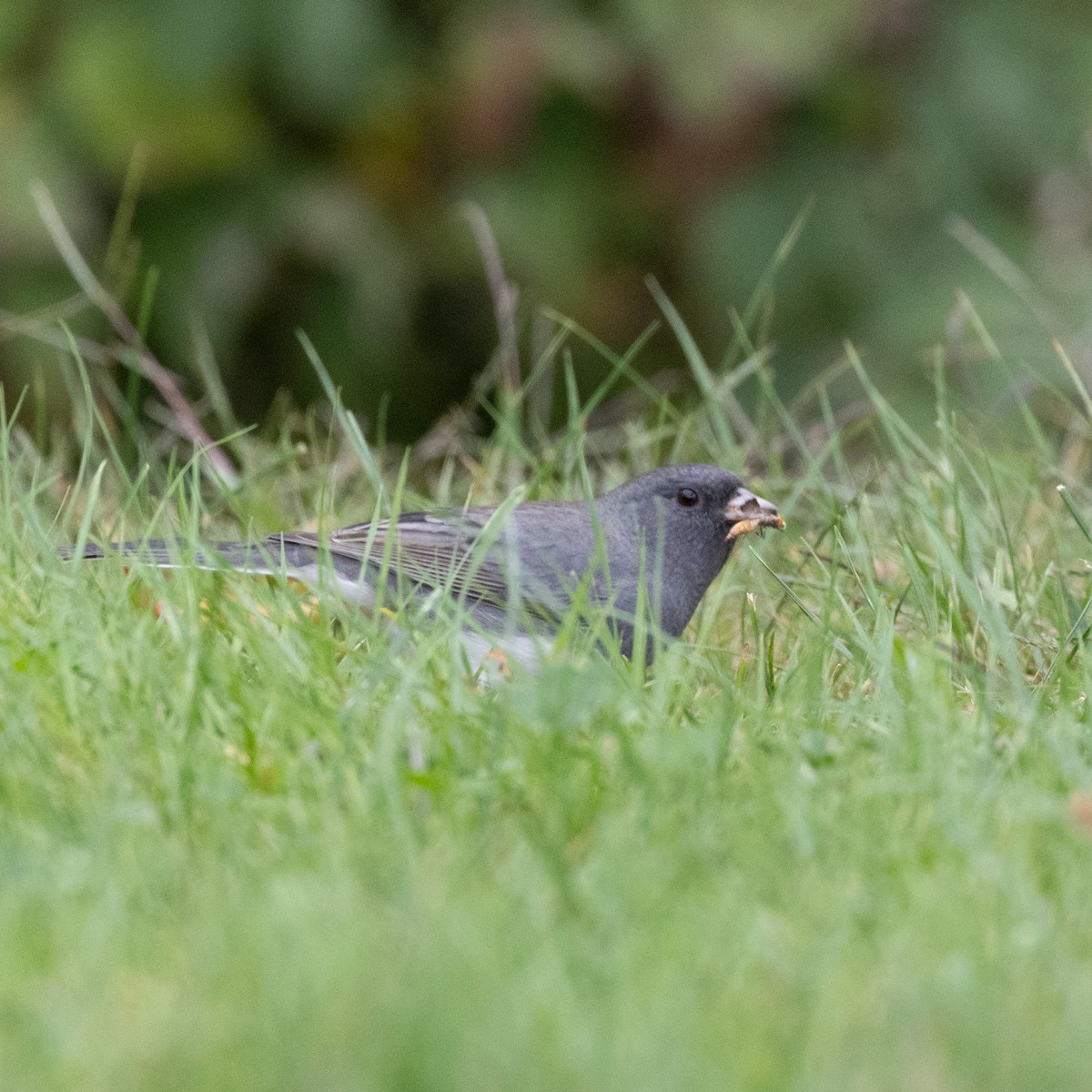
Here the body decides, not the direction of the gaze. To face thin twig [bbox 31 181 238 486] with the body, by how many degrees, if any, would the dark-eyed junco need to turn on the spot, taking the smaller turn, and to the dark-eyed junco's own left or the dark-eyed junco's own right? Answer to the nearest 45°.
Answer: approximately 135° to the dark-eyed junco's own left

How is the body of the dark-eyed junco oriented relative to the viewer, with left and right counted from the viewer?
facing to the right of the viewer

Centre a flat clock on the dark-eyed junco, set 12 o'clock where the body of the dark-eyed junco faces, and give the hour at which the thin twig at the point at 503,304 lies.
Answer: The thin twig is roughly at 9 o'clock from the dark-eyed junco.
